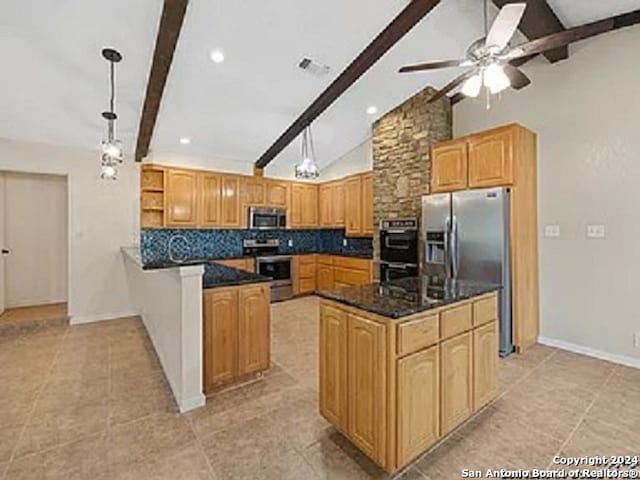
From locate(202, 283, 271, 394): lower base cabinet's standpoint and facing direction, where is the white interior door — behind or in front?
behind

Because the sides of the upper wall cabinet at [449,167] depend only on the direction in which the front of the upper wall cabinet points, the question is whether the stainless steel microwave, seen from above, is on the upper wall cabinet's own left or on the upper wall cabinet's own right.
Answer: on the upper wall cabinet's own right

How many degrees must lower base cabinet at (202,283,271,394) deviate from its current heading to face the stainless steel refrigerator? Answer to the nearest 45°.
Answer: approximately 45° to its left

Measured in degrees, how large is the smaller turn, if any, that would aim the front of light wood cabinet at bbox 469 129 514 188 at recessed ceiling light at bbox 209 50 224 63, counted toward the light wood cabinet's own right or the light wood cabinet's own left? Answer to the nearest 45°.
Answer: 0° — it already faces it

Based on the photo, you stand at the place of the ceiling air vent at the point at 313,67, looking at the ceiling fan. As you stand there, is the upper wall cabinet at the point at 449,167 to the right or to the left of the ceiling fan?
left

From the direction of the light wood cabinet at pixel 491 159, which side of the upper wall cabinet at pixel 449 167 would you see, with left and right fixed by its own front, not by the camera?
left

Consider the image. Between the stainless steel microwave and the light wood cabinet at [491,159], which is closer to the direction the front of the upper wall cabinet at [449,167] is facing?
the stainless steel microwave

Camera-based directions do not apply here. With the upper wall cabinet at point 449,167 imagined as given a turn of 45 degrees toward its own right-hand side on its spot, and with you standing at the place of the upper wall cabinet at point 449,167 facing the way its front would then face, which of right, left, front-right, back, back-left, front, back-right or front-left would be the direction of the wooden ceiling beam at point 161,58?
front-left

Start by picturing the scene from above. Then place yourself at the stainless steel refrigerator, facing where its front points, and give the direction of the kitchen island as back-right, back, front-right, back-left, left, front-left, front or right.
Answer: front-left

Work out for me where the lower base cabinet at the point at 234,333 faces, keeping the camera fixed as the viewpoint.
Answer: facing the viewer and to the right of the viewer

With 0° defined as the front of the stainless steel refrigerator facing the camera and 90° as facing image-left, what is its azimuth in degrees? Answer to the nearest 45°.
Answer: approximately 45°

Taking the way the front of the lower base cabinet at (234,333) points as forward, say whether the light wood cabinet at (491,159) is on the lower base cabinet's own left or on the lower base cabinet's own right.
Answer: on the lower base cabinet's own left
